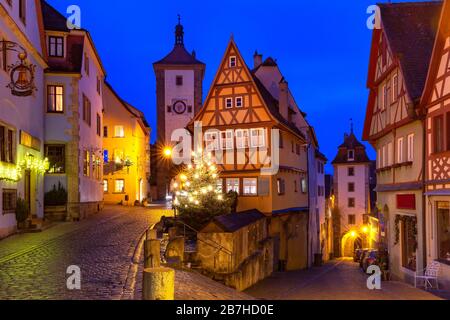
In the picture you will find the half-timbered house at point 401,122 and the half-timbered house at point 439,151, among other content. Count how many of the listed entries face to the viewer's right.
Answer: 0

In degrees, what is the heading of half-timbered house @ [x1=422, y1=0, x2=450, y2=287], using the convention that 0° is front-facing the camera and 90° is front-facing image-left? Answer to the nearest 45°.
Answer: approximately 45°

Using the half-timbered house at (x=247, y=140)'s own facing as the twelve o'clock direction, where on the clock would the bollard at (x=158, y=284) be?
The bollard is roughly at 12 o'clock from the half-timbered house.

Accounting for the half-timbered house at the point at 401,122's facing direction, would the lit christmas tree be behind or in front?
in front

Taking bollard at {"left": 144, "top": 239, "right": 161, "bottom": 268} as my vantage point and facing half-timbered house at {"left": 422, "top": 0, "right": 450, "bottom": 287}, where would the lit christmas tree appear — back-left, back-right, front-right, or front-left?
front-left

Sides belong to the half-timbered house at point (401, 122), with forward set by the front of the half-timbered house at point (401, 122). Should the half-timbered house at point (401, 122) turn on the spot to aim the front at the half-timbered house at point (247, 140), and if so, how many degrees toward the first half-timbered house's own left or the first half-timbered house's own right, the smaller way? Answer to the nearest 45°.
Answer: approximately 90° to the first half-timbered house's own right

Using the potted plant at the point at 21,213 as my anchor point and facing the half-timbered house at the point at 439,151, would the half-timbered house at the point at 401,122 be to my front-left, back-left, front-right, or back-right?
front-left

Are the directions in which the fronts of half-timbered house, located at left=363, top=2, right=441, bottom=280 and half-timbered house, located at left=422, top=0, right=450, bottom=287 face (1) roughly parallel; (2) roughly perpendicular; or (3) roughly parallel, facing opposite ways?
roughly parallel

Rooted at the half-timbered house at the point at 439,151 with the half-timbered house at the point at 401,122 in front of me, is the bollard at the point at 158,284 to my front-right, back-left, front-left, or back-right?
back-left

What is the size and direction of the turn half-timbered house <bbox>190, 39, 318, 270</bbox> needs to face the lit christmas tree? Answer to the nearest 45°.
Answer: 0° — it already faces it

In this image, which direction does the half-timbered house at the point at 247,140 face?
toward the camera

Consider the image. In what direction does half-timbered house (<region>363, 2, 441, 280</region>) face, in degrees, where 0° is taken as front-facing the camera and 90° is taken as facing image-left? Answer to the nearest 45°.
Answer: approximately 45°

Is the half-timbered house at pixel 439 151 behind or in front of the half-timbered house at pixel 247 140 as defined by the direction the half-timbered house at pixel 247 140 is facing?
in front
